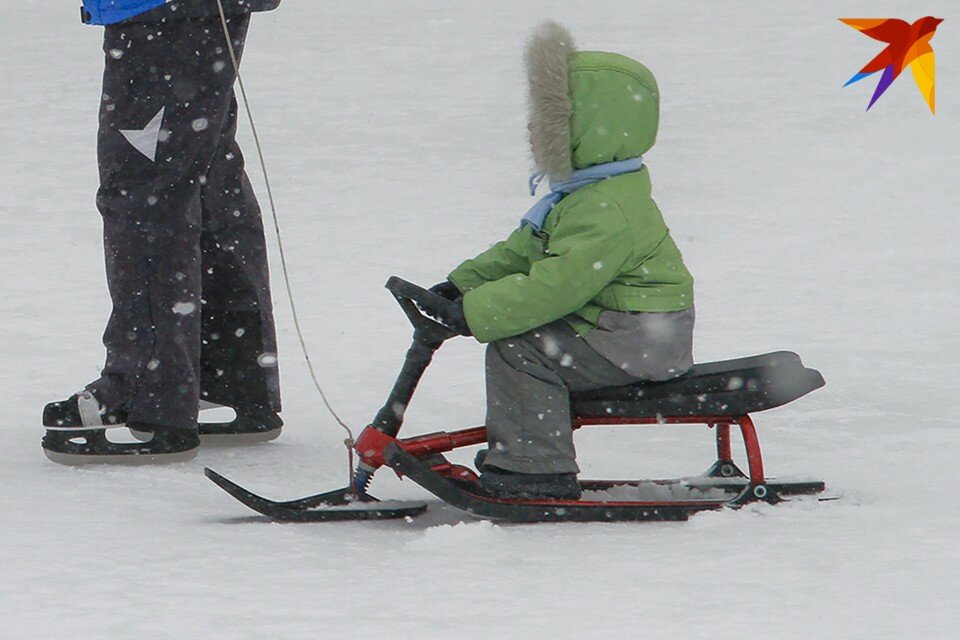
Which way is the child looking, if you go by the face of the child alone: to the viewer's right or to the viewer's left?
to the viewer's left

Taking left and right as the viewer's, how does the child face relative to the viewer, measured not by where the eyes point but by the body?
facing to the left of the viewer

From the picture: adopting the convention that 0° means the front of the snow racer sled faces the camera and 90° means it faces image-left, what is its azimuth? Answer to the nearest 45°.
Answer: approximately 90°
